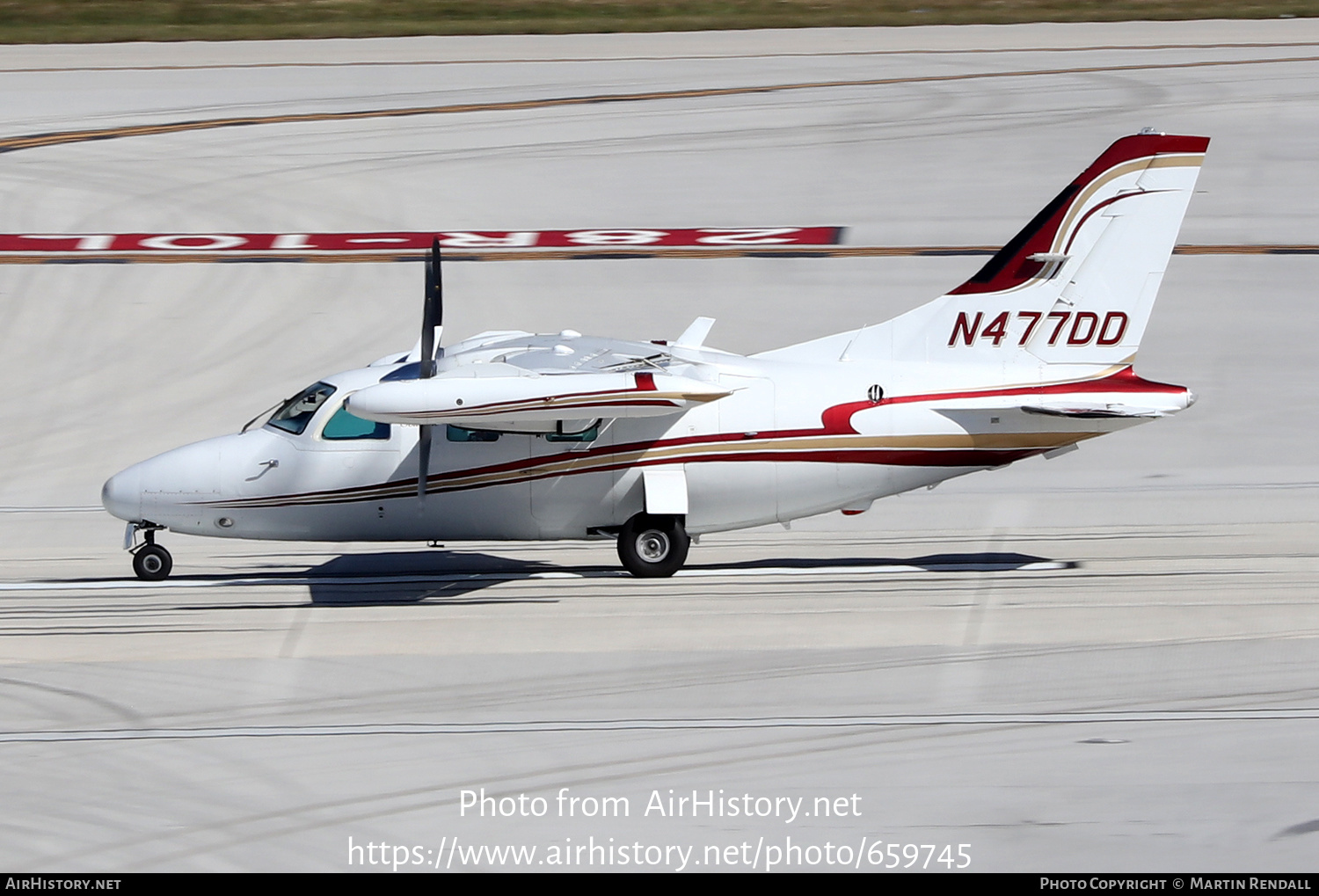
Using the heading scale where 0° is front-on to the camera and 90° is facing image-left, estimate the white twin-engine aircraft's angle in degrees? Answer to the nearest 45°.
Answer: approximately 90°

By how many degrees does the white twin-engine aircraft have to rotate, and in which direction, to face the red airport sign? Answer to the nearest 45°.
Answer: approximately 45° to its right
